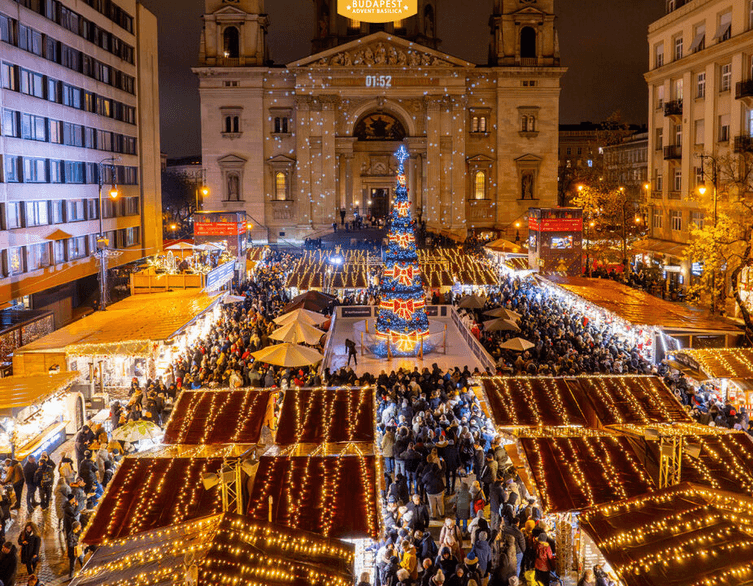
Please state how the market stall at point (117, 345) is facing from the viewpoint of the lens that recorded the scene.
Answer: facing the viewer and to the right of the viewer

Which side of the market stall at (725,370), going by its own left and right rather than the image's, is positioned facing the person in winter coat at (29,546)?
front

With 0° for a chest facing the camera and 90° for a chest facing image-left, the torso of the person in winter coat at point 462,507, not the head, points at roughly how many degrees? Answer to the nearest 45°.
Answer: approximately 180°

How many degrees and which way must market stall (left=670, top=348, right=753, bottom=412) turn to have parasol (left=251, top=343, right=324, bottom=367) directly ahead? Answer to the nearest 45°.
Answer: approximately 45° to its right

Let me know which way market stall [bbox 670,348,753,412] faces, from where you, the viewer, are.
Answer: facing the viewer and to the left of the viewer

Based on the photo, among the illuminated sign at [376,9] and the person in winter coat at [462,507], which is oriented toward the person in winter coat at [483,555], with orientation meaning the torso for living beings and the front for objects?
the illuminated sign

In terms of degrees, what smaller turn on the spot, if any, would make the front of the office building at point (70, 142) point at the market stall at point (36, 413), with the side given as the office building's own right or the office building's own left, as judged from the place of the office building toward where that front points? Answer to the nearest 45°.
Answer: approximately 45° to the office building's own right

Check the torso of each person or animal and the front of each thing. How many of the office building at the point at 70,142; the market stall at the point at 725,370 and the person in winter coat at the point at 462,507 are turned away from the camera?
1

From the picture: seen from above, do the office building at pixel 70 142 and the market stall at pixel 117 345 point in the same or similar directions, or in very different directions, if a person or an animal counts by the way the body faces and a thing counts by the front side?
same or similar directions

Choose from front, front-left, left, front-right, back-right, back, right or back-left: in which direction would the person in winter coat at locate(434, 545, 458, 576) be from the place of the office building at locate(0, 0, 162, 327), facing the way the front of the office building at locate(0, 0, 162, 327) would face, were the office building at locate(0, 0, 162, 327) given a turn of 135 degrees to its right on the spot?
left
